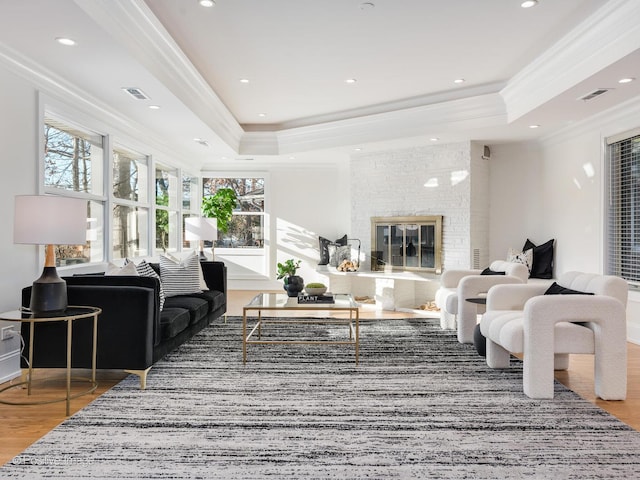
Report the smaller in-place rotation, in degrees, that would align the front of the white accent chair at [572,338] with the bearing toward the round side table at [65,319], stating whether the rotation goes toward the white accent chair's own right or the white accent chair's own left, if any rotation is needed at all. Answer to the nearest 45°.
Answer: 0° — it already faces it

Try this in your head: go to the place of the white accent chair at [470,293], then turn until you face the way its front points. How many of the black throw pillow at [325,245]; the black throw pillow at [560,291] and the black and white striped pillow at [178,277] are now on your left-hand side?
1

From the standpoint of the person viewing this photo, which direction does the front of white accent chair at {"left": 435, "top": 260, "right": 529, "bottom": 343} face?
facing the viewer and to the left of the viewer

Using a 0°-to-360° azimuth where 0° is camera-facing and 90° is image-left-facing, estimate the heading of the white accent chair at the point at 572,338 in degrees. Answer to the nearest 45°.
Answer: approximately 45°

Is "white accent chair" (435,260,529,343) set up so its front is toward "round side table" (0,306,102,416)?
yes

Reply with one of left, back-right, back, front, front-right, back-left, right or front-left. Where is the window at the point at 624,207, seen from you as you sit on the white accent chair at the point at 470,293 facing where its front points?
back

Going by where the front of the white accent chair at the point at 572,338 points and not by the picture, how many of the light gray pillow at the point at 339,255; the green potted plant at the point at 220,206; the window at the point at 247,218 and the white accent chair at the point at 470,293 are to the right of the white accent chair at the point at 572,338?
4

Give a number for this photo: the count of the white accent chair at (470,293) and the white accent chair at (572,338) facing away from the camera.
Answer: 0

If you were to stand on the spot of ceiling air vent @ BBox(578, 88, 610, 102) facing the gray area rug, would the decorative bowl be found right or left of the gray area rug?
right

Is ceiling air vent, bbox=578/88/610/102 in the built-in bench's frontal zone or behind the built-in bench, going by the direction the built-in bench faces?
frontal zone

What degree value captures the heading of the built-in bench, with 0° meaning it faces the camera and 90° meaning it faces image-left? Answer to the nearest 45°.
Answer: approximately 0°

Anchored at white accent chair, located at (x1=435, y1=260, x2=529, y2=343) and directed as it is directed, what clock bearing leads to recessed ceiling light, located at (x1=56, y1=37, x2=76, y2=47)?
The recessed ceiling light is roughly at 12 o'clock from the white accent chair.

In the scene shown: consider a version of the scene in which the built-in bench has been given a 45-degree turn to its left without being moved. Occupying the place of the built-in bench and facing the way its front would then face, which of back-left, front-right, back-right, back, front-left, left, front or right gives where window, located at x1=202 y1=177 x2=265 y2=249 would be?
back
